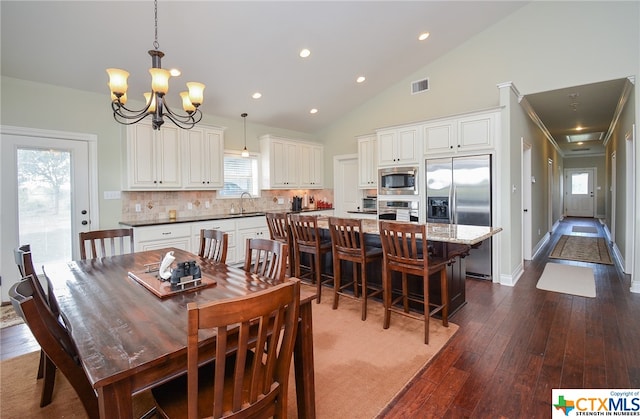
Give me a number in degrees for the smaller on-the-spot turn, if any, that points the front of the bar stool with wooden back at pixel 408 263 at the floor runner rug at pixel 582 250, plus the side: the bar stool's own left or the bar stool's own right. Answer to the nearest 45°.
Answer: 0° — it already faces it

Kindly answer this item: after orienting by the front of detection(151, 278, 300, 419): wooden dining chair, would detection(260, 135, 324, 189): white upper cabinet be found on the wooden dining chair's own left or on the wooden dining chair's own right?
on the wooden dining chair's own right

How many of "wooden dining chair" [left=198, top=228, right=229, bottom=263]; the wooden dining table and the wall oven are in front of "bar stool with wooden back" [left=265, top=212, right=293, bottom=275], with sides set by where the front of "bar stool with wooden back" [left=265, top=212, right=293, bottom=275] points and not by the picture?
1

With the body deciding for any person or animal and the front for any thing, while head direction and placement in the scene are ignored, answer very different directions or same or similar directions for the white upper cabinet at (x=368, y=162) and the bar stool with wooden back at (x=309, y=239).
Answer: very different directions

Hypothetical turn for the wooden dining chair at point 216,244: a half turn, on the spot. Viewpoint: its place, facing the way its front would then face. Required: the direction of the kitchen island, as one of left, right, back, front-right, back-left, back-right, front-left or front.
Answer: front-right

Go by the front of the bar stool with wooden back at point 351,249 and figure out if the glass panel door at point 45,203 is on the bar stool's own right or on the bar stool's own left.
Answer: on the bar stool's own left

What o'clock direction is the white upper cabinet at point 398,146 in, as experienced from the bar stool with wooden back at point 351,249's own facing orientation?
The white upper cabinet is roughly at 11 o'clock from the bar stool with wooden back.

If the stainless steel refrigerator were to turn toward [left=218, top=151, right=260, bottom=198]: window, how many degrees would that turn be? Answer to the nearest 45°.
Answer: approximately 90° to its right

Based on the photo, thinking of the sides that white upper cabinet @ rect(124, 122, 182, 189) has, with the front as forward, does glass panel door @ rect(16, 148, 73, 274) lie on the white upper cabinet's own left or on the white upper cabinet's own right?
on the white upper cabinet's own right
